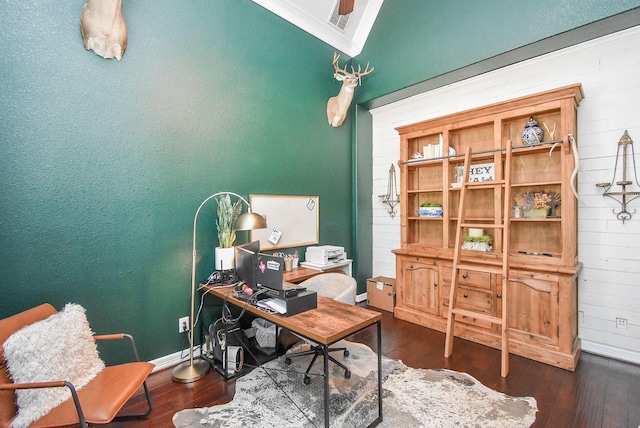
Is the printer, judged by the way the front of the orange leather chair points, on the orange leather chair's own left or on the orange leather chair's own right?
on the orange leather chair's own left

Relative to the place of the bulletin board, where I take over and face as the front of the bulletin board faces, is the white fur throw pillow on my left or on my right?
on my right

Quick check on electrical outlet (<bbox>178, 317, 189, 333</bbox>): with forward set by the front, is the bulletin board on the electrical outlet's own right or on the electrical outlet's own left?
on the electrical outlet's own left

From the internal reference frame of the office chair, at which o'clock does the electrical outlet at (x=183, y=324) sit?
The electrical outlet is roughly at 1 o'clock from the office chair.

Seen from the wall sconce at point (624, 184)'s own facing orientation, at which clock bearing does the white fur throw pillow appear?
The white fur throw pillow is roughly at 1 o'clock from the wall sconce.

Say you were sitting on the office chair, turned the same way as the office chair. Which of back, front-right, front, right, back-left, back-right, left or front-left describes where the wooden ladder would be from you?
back-left

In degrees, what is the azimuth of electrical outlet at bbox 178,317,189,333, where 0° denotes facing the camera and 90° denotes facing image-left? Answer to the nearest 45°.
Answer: approximately 315°

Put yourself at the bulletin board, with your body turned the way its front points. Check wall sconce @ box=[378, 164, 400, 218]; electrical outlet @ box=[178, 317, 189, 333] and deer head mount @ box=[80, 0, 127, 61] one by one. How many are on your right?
2

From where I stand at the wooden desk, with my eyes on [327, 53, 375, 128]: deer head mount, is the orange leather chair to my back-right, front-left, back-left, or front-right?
back-left

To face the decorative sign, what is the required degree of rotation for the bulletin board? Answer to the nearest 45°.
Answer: approximately 45° to its left

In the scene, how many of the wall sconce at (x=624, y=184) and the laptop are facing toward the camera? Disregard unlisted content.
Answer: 1
